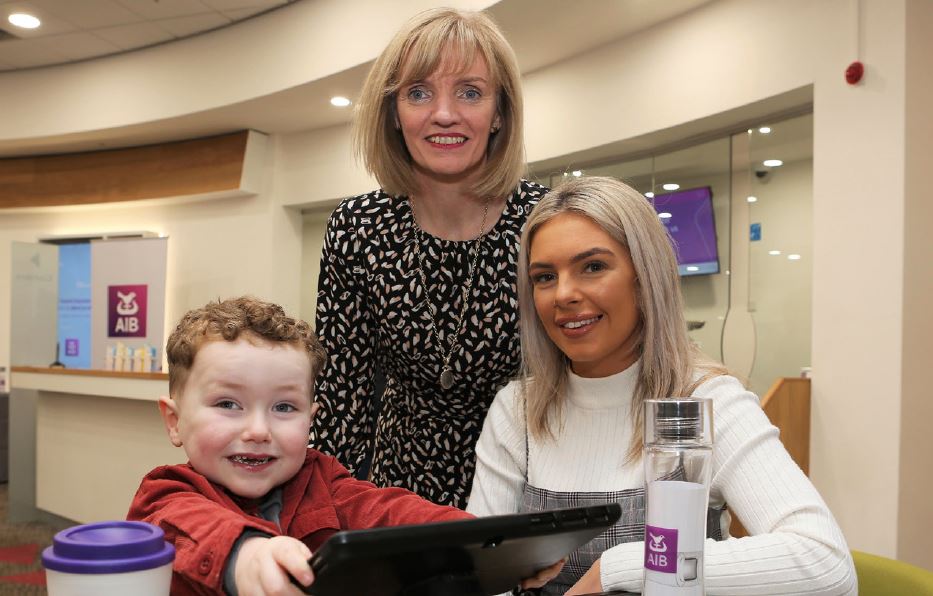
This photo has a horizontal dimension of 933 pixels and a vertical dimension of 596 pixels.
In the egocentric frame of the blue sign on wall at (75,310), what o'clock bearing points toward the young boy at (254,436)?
The young boy is roughly at 12 o'clock from the blue sign on wall.

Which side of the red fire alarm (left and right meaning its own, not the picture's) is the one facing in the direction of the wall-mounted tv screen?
right

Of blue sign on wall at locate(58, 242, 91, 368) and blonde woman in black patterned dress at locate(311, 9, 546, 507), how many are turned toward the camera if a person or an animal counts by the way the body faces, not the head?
2

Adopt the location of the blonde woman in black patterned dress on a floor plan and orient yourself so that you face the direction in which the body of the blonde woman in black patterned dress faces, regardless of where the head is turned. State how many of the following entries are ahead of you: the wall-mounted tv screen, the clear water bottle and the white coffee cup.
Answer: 2

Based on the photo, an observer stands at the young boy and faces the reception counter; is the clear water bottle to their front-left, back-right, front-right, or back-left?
back-right
